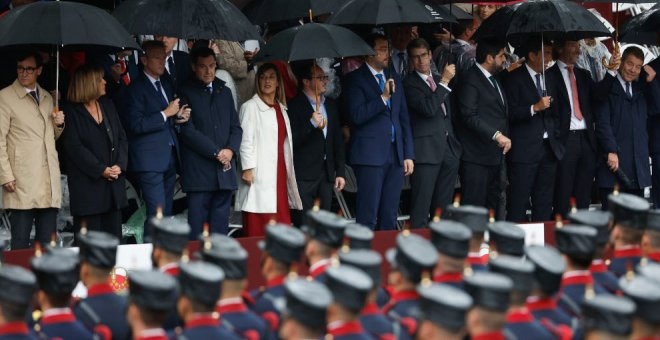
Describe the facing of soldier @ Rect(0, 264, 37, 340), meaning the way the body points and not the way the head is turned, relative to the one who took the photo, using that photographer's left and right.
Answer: facing away from the viewer and to the left of the viewer

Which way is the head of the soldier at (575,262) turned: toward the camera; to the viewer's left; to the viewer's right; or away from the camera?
away from the camera

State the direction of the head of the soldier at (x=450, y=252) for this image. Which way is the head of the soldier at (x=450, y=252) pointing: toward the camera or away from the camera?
away from the camera

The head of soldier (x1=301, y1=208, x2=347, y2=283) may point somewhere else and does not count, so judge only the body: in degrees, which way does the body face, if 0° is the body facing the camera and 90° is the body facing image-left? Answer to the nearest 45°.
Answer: approximately 135°

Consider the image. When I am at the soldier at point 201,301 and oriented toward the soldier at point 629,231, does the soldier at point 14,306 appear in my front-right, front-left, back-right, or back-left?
back-left

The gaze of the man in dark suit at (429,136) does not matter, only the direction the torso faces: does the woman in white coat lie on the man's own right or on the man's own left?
on the man's own right

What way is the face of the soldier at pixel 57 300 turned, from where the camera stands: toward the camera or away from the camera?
away from the camera

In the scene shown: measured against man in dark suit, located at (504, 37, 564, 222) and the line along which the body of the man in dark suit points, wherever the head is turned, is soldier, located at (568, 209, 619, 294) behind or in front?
in front

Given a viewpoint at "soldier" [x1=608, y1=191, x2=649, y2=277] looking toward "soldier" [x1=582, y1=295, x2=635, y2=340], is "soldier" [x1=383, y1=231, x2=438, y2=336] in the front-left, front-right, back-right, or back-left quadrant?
front-right

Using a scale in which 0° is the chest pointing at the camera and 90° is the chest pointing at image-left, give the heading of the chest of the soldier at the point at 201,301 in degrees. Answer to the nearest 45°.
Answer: approximately 135°
